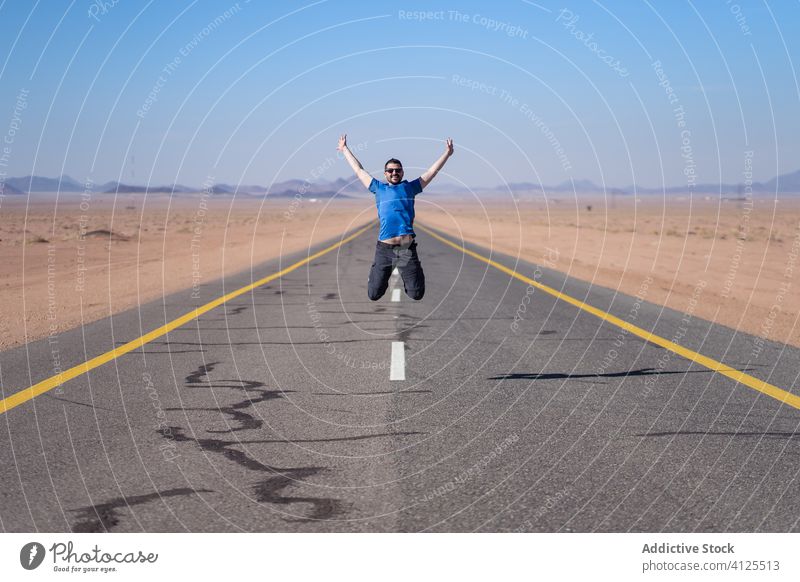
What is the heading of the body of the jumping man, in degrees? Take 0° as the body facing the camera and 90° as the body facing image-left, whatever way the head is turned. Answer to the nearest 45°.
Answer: approximately 0°
